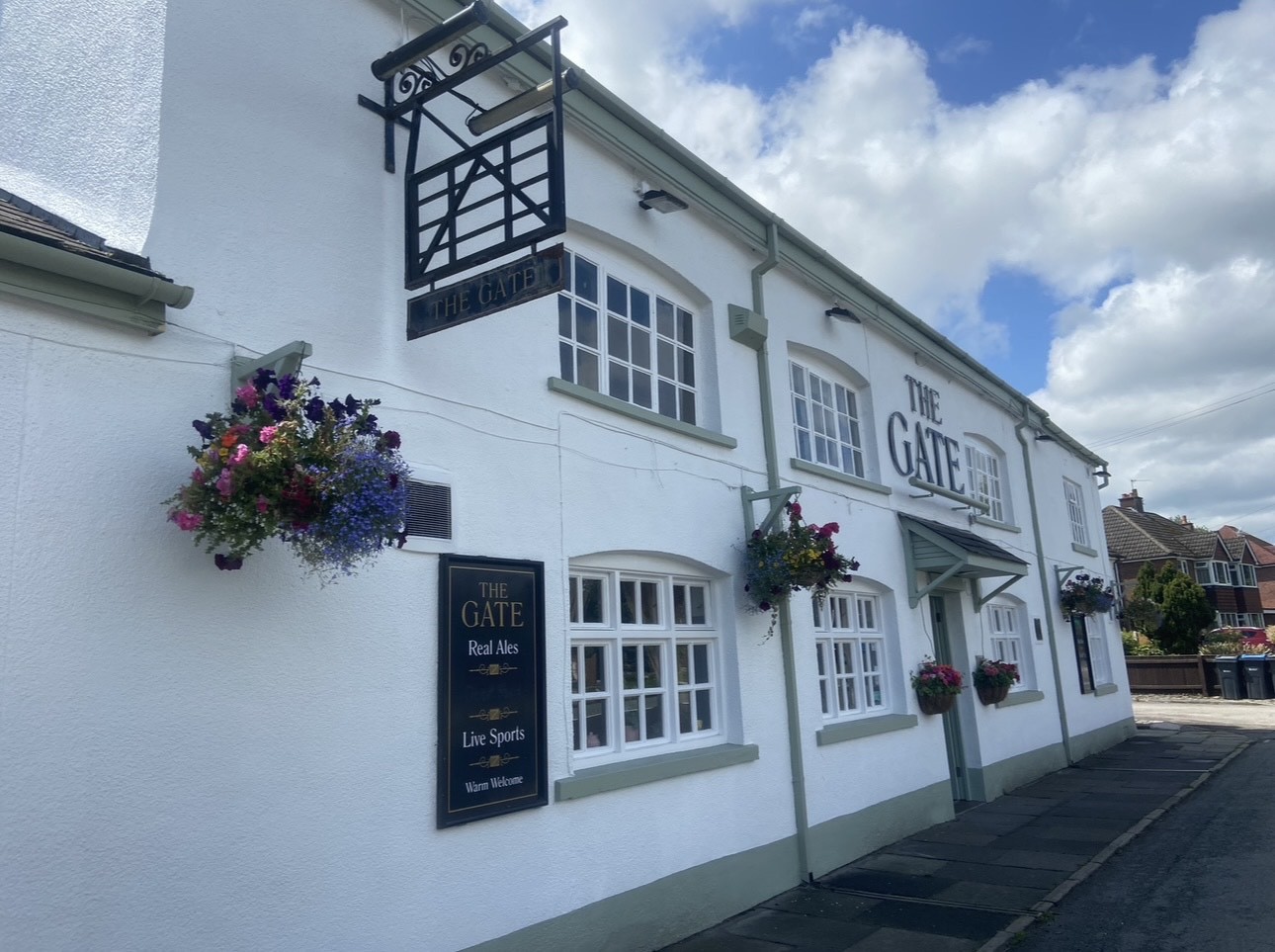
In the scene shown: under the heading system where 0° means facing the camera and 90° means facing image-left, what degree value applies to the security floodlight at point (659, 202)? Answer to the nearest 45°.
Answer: approximately 315°

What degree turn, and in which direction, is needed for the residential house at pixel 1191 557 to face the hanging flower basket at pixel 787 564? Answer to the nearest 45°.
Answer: approximately 45° to its right

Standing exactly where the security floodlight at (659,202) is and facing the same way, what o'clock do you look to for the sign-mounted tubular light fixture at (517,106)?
The sign-mounted tubular light fixture is roughly at 2 o'clock from the security floodlight.

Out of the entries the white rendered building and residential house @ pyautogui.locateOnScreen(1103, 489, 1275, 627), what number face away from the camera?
0

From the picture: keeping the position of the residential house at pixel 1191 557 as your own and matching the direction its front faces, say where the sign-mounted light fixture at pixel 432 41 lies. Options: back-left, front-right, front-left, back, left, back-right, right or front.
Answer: front-right

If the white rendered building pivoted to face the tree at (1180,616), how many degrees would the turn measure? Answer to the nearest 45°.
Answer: approximately 90° to its left

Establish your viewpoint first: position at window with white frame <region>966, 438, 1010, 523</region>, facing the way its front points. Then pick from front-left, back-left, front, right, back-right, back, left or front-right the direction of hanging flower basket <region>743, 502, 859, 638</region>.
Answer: front-right

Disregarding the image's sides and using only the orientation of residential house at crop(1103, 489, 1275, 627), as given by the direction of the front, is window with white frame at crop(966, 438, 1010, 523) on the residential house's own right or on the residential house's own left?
on the residential house's own right

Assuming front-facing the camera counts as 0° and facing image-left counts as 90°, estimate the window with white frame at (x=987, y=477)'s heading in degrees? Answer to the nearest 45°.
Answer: approximately 315°

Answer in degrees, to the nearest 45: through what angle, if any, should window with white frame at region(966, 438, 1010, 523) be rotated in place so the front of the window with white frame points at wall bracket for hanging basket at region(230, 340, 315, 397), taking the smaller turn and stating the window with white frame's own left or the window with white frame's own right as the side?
approximately 45° to the window with white frame's own right

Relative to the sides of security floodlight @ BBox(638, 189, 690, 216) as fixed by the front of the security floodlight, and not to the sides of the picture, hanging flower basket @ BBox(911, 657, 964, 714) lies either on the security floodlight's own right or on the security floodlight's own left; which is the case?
on the security floodlight's own left

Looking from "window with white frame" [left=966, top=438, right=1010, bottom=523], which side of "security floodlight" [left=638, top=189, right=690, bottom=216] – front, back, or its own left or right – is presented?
left

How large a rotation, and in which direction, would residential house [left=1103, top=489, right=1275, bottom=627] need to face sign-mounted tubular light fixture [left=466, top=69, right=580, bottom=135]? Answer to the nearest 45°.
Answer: approximately 45° to its right
